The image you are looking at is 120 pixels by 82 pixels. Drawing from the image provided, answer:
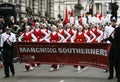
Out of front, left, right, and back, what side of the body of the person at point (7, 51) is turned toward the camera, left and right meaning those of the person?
front

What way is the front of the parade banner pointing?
toward the camera
